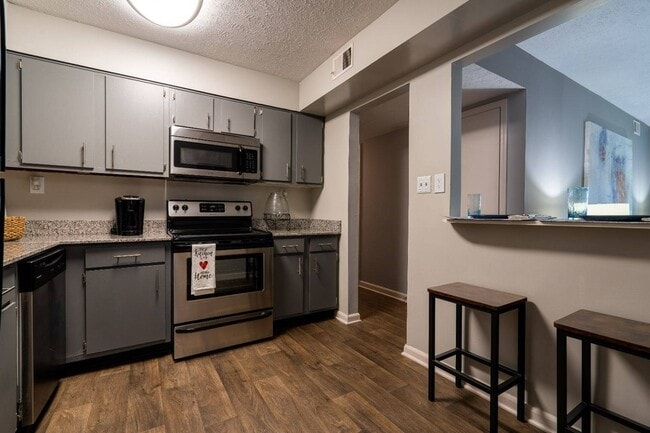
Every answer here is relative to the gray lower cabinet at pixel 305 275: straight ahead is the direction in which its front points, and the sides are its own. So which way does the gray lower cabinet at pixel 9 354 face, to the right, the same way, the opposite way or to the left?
to the left

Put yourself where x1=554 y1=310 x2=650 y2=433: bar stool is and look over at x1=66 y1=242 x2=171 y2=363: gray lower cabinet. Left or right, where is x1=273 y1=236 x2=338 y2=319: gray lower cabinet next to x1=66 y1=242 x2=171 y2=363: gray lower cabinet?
right

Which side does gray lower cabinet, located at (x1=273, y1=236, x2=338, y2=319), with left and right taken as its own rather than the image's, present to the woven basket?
right

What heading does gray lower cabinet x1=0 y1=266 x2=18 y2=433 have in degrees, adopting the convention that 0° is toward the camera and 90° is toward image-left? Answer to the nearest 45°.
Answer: approximately 270°

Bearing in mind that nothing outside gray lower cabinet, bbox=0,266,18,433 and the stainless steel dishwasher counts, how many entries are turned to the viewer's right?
2

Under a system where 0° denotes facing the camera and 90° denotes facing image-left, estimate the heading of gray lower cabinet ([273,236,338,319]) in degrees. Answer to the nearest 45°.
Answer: approximately 315°

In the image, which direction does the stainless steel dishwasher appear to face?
to the viewer's right
